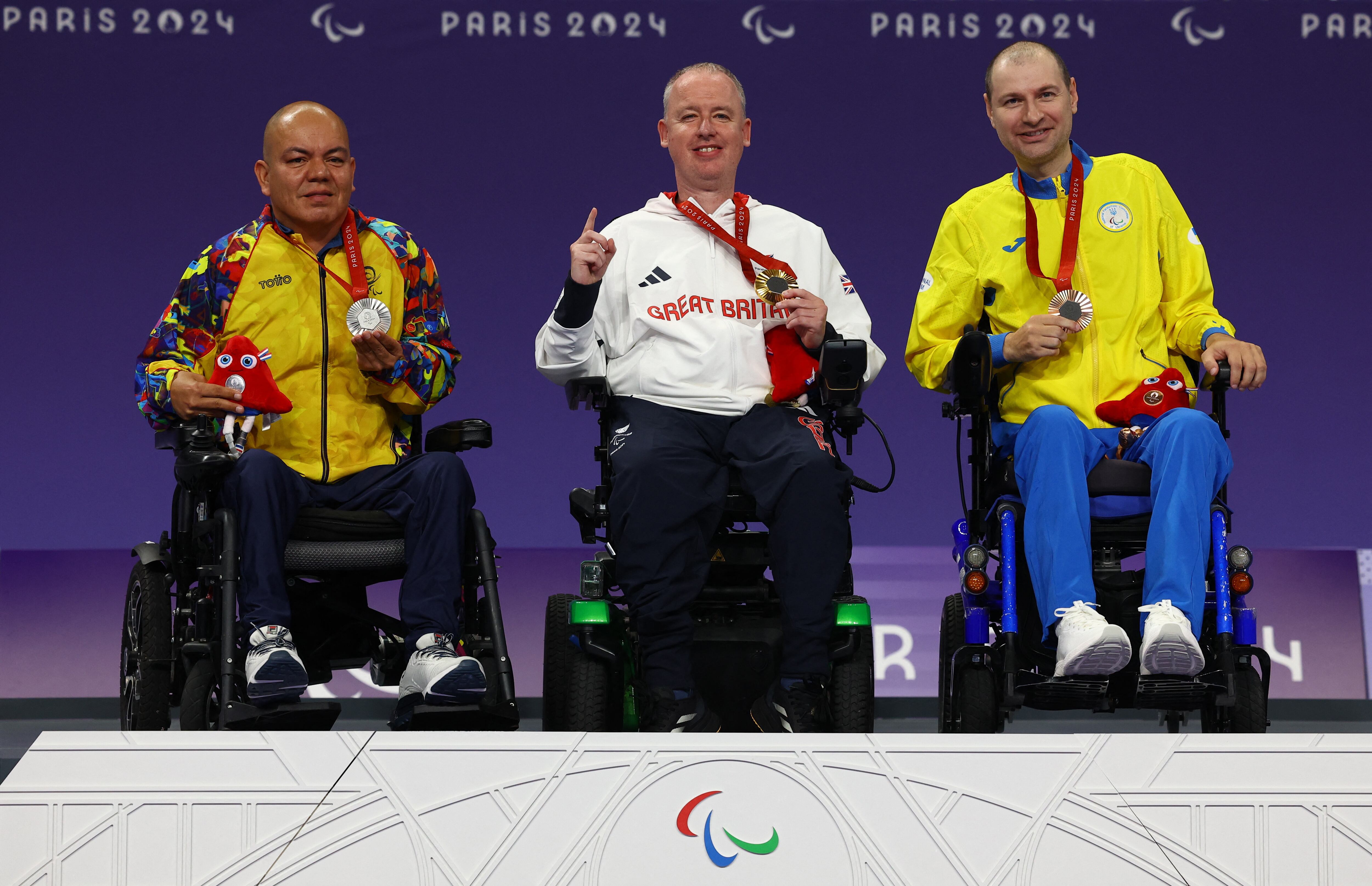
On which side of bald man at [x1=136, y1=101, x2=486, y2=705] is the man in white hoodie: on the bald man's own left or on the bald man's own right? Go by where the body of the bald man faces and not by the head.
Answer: on the bald man's own left

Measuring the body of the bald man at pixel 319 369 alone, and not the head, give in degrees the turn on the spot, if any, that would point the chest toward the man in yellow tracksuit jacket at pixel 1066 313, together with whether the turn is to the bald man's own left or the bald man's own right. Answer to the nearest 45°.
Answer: approximately 90° to the bald man's own left

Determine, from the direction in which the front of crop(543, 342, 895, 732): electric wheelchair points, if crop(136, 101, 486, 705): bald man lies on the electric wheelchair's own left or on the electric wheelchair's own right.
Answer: on the electric wheelchair's own right

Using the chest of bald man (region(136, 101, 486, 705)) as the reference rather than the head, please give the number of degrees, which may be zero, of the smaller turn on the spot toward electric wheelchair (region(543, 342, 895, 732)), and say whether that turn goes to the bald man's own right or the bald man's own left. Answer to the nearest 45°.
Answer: approximately 45° to the bald man's own left

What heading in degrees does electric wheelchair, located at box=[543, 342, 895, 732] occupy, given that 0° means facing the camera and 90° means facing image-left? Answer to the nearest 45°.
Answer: approximately 0°

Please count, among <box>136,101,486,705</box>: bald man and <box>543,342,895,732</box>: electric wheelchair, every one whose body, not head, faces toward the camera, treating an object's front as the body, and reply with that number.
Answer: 2

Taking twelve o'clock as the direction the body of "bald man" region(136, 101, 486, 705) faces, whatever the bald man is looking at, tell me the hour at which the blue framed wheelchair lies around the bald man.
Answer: The blue framed wheelchair is roughly at 10 o'clock from the bald man.

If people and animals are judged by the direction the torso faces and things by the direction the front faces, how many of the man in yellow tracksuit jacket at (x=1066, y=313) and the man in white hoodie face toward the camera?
2

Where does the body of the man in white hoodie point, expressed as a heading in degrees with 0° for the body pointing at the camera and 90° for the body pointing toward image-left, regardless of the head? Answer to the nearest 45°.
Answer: approximately 0°

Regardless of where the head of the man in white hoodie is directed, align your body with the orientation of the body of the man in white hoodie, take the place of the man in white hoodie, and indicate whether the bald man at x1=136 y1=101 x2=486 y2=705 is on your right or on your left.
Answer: on your right
